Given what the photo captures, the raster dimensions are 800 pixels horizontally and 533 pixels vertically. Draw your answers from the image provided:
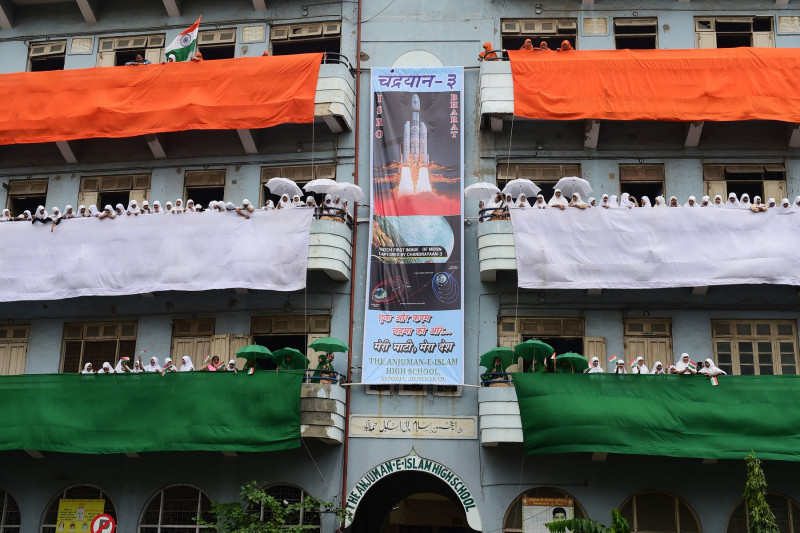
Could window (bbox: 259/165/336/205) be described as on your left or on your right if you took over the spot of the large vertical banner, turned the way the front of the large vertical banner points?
on your right

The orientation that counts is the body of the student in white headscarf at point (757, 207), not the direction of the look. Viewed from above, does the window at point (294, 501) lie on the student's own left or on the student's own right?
on the student's own right

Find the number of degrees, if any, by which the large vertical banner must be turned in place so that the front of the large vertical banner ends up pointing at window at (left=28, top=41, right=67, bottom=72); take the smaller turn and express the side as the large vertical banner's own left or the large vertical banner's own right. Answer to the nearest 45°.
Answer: approximately 90° to the large vertical banner's own right

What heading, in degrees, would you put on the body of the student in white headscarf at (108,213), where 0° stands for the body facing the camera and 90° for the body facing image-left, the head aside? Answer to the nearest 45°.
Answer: approximately 0°

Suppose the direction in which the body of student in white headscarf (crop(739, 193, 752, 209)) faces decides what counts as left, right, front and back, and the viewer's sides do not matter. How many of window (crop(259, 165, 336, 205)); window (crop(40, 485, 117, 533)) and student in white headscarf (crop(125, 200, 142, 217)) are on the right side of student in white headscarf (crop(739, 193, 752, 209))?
3

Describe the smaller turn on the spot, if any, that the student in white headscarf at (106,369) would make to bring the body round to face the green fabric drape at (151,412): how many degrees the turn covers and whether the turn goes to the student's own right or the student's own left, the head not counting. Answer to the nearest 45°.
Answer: approximately 45° to the student's own left

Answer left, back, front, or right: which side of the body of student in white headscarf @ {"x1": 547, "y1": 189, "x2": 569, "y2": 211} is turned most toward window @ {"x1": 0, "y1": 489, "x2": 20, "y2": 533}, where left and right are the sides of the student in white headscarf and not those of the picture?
right
